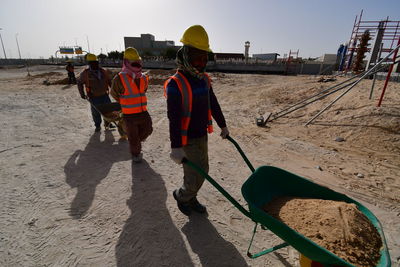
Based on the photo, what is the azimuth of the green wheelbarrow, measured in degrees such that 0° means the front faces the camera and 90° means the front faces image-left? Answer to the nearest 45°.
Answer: approximately 315°

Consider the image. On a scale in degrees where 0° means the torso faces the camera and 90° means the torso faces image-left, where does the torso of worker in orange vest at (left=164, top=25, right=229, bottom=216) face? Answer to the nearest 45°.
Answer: approximately 315°

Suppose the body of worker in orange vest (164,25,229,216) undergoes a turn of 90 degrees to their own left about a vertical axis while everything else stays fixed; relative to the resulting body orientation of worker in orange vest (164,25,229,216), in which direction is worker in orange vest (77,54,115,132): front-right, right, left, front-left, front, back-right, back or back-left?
left

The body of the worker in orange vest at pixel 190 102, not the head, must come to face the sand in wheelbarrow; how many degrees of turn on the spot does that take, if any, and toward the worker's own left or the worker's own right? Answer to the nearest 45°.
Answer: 0° — they already face it
